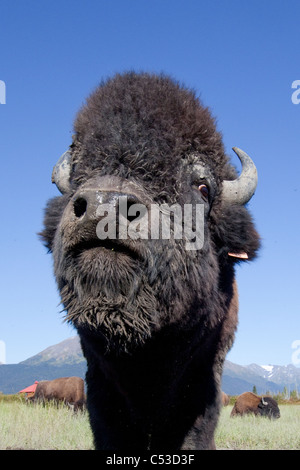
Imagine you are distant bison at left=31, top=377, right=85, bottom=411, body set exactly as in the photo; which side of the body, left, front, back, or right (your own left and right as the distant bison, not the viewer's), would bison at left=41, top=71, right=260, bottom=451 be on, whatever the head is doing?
right

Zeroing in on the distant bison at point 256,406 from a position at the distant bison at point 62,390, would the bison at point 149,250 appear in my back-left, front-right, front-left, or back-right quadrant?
front-right

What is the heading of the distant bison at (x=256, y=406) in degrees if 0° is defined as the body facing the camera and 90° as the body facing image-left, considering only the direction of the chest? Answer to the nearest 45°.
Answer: approximately 270°

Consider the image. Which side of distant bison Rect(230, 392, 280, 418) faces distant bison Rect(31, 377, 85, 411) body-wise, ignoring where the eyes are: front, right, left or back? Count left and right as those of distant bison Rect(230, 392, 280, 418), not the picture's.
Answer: back

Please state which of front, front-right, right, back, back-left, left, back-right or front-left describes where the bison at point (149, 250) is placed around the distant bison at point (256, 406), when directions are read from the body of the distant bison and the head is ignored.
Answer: right
